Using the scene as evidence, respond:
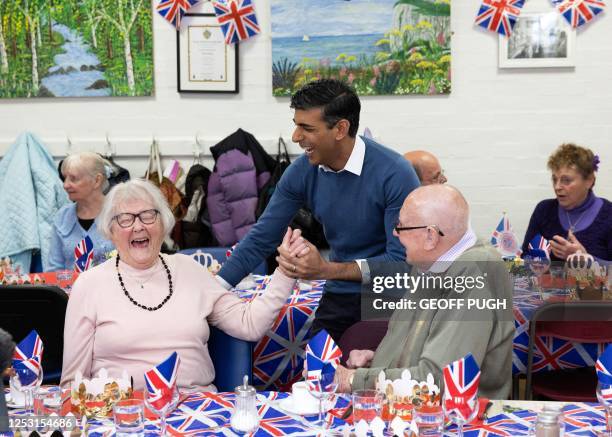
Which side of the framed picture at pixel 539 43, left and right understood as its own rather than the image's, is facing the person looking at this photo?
front

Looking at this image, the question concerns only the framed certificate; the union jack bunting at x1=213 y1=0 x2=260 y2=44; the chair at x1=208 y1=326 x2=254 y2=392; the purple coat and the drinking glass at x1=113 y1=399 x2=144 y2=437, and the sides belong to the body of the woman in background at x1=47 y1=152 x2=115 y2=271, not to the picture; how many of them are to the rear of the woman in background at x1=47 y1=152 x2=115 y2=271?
3

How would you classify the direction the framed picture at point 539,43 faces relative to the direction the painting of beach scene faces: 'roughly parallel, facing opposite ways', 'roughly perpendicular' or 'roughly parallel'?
roughly parallel

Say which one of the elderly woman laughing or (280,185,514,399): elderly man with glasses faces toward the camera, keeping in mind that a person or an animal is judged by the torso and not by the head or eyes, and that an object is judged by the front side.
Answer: the elderly woman laughing

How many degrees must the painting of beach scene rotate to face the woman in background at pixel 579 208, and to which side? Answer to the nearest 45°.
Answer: approximately 45° to its left

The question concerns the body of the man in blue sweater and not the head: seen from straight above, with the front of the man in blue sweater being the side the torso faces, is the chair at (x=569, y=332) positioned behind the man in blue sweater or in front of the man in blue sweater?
behind

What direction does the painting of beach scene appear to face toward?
toward the camera

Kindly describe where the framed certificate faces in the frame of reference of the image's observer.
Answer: facing the viewer

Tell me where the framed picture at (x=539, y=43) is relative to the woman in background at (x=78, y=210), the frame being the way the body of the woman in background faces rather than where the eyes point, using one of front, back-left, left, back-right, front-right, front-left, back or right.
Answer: back-left

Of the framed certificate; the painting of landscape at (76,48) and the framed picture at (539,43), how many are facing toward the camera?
3

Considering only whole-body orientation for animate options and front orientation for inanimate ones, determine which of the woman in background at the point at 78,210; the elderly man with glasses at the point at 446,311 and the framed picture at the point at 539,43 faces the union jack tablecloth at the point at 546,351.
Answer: the framed picture

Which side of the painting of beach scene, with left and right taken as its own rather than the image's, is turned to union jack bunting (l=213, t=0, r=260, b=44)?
right

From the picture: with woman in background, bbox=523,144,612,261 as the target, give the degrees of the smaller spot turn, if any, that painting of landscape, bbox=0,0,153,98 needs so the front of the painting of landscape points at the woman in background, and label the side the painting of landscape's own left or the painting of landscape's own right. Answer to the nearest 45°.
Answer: approximately 45° to the painting of landscape's own left
